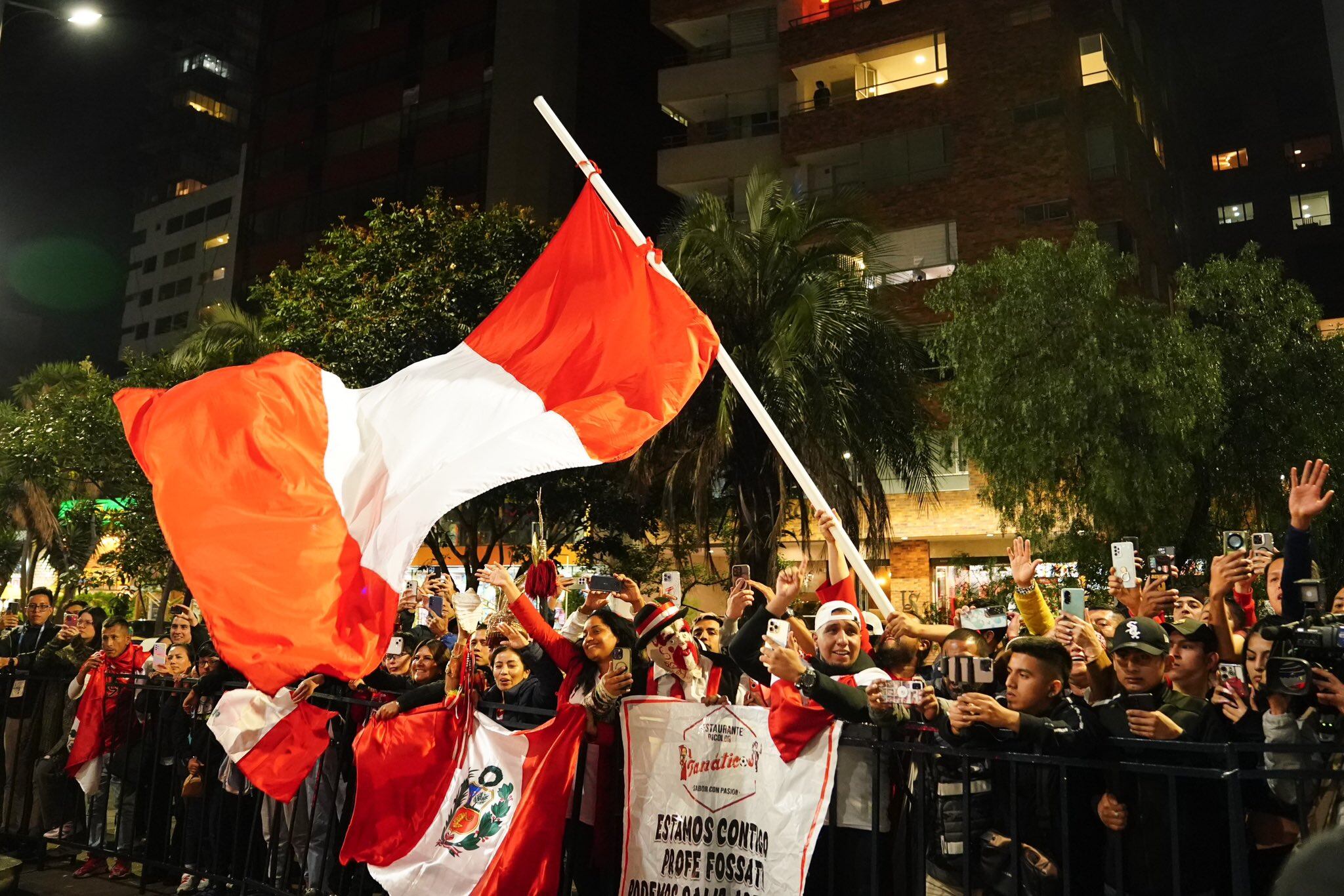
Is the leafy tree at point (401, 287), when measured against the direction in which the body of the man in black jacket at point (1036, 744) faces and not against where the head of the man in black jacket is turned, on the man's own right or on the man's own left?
on the man's own right

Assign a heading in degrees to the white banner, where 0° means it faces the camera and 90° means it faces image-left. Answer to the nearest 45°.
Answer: approximately 0°

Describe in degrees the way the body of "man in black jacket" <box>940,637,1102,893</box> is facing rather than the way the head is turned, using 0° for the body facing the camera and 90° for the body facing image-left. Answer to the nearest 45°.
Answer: approximately 45°

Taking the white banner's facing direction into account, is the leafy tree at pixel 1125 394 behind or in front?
behind

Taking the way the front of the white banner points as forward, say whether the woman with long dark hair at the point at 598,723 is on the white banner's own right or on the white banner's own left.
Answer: on the white banner's own right

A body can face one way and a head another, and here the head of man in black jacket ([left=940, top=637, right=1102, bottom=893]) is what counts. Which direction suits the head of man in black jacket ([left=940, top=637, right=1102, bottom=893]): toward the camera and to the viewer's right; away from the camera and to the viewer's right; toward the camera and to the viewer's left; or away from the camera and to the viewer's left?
toward the camera and to the viewer's left

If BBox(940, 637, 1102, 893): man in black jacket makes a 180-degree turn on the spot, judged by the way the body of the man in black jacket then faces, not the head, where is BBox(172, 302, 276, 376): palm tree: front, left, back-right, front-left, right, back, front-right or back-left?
left

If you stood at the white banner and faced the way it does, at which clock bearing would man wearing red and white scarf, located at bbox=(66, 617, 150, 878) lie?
The man wearing red and white scarf is roughly at 4 o'clock from the white banner.

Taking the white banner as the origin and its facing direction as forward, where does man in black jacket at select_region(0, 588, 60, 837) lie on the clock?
The man in black jacket is roughly at 4 o'clock from the white banner.

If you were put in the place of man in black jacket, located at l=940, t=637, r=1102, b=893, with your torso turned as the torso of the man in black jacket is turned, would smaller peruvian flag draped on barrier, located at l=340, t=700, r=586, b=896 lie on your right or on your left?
on your right
